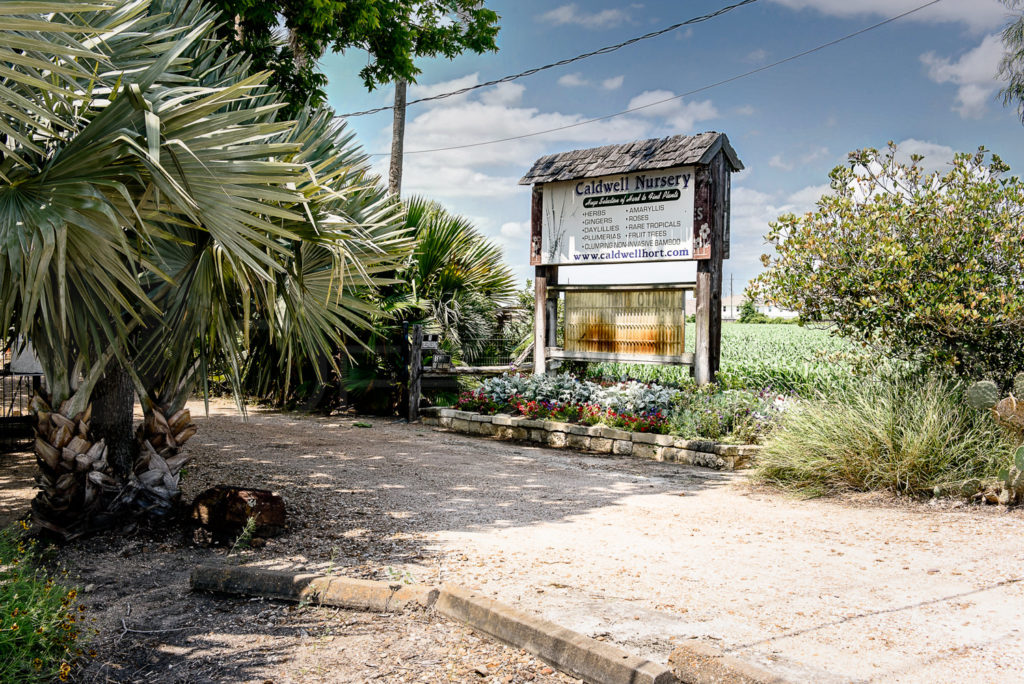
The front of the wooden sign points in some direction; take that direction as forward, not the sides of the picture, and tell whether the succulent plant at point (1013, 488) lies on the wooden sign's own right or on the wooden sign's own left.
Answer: on the wooden sign's own left

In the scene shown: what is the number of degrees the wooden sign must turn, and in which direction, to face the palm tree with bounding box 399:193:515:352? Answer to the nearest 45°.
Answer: approximately 90° to its right

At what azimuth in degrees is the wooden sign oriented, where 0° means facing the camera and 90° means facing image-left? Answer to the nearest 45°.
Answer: approximately 45°

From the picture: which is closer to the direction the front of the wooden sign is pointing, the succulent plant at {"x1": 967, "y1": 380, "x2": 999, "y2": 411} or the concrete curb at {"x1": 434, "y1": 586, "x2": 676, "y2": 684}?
the concrete curb

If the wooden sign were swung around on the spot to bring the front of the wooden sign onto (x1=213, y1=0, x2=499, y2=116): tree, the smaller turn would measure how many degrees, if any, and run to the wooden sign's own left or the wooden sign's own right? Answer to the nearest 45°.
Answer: approximately 45° to the wooden sign's own right

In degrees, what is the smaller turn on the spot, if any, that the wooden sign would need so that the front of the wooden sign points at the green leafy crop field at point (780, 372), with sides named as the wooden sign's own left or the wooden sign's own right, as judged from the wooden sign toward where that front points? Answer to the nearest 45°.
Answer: approximately 135° to the wooden sign's own left

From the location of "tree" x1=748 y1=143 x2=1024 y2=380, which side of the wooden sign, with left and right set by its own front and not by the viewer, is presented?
left

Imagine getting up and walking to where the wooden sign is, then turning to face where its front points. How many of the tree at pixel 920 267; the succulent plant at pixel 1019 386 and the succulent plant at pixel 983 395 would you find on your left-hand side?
3

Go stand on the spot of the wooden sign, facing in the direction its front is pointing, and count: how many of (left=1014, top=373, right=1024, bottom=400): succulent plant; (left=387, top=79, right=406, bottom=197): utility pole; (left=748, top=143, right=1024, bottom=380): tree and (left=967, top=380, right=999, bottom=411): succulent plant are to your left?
3

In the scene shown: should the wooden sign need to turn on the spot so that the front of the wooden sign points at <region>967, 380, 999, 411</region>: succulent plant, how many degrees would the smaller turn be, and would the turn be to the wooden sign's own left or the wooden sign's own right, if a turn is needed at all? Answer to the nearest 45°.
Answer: approximately 90° to the wooden sign's own left

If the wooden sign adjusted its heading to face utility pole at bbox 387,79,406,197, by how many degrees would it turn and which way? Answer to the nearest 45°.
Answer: approximately 90° to its right

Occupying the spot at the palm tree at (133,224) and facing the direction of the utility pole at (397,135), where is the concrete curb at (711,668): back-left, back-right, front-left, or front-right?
back-right
